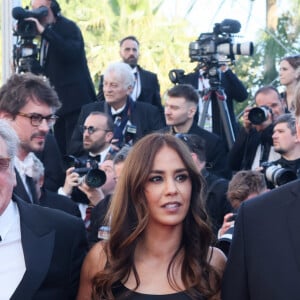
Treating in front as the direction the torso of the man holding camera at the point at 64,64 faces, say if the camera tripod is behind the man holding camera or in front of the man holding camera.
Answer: behind

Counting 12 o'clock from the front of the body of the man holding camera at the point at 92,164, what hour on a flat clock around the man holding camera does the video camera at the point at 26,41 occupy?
The video camera is roughly at 4 o'clock from the man holding camera.

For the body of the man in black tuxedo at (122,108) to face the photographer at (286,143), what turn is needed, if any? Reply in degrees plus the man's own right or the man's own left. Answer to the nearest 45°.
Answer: approximately 90° to the man's own left

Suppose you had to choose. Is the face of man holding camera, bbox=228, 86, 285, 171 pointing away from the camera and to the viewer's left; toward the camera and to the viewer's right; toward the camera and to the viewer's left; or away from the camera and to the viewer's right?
toward the camera and to the viewer's left

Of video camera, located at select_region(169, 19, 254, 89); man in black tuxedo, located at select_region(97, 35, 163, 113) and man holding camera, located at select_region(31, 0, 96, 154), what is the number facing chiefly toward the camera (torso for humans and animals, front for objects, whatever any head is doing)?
1

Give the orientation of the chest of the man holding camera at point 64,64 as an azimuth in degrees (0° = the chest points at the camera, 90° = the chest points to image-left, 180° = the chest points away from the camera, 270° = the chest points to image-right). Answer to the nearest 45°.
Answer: approximately 90°

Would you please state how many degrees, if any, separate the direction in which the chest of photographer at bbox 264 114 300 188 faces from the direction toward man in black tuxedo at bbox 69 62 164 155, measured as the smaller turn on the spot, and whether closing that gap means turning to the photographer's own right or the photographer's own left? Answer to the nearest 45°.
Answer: approximately 90° to the photographer's own right

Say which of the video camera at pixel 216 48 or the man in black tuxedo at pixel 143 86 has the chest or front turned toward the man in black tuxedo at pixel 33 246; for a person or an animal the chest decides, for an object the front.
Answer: the man in black tuxedo at pixel 143 86

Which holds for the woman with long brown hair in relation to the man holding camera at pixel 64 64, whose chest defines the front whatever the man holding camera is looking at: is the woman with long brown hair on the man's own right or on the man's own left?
on the man's own left

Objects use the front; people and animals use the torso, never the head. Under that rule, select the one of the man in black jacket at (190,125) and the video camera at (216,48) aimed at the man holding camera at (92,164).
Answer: the man in black jacket

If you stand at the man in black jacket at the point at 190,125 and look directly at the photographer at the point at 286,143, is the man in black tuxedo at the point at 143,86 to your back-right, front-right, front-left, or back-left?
back-left

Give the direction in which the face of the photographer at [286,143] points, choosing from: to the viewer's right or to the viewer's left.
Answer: to the viewer's left

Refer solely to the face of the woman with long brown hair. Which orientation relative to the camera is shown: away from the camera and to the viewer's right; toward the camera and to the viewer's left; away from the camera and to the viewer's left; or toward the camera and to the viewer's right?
toward the camera and to the viewer's right
